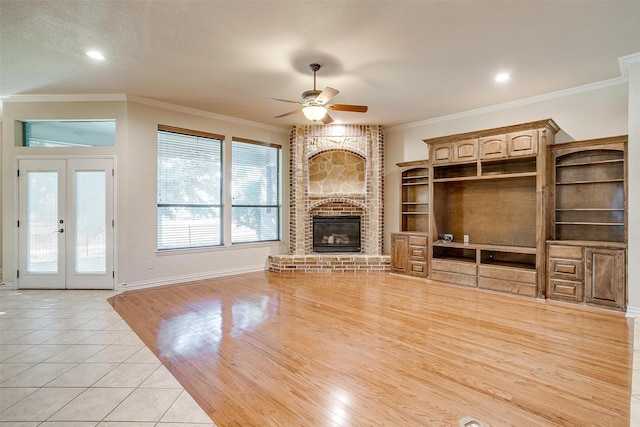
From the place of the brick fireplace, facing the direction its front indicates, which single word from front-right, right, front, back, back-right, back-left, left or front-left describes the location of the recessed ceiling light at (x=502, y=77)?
front-left

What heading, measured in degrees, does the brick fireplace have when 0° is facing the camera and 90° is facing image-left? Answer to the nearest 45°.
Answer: approximately 0°

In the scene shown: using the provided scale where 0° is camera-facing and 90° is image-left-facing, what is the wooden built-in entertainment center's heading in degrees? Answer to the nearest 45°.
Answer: approximately 45°

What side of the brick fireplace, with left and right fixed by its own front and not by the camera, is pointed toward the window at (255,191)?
right

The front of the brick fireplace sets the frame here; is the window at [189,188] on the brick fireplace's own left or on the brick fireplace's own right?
on the brick fireplace's own right

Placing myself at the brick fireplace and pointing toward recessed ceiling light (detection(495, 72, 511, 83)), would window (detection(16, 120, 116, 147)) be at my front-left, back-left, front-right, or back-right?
back-right
